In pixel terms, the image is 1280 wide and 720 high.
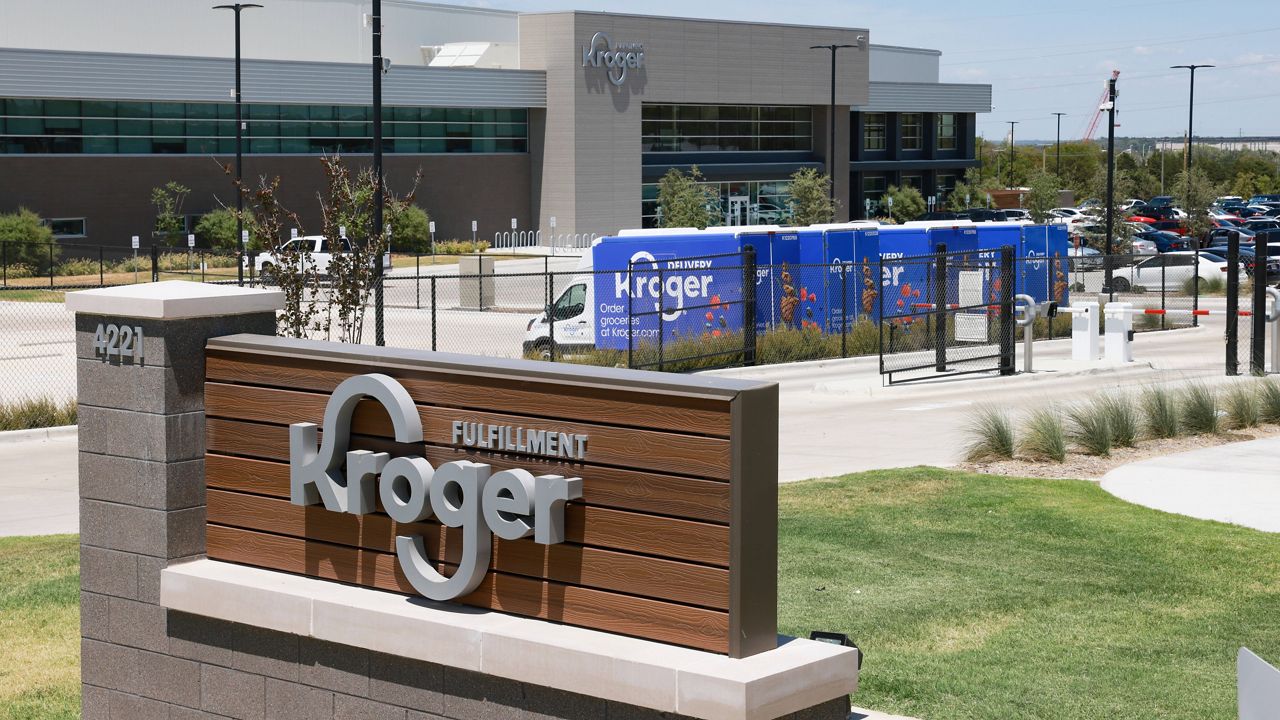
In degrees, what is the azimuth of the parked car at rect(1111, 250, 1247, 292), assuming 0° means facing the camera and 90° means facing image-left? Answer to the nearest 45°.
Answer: approximately 90°

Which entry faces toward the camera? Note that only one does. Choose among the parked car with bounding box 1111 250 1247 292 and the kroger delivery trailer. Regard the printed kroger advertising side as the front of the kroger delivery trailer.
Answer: the kroger delivery trailer

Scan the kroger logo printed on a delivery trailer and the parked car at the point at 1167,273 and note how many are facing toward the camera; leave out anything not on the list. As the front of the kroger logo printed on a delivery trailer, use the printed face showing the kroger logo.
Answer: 1

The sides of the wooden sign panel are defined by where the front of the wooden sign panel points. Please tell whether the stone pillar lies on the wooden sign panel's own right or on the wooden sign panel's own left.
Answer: on the wooden sign panel's own right

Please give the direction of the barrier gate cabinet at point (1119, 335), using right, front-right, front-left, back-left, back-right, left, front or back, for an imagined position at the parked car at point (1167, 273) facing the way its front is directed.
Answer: left

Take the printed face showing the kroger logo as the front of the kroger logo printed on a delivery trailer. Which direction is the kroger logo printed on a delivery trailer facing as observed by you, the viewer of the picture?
facing the viewer

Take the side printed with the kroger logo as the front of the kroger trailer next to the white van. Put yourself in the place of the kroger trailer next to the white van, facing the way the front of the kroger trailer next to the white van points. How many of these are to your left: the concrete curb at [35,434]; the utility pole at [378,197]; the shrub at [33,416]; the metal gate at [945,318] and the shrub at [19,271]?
1

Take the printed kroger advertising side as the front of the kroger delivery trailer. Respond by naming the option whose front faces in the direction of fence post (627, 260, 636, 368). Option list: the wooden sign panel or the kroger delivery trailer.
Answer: the kroger delivery trailer
